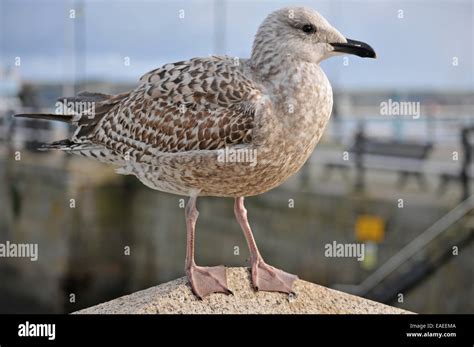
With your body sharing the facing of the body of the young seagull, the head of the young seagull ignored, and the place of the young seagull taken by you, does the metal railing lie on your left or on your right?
on your left

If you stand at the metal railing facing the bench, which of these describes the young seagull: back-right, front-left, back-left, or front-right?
back-left

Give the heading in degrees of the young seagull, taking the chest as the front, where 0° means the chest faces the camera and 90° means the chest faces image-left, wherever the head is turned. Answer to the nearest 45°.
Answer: approximately 270°

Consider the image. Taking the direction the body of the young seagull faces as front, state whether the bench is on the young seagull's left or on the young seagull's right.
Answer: on the young seagull's left
